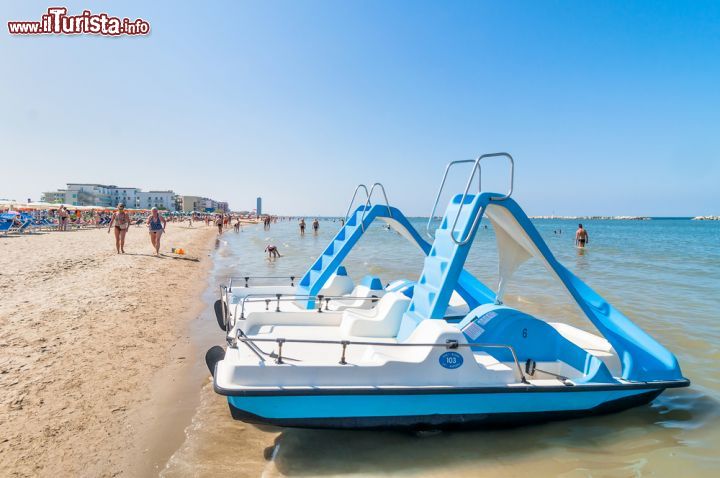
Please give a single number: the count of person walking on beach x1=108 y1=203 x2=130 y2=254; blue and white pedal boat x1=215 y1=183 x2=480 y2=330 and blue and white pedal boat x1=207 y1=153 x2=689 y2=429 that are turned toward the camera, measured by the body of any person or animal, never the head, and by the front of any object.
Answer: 1

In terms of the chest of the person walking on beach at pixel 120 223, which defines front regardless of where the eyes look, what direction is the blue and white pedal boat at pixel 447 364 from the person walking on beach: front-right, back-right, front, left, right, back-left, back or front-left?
front

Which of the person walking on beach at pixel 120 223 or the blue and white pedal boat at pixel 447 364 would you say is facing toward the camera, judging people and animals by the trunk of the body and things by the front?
the person walking on beach

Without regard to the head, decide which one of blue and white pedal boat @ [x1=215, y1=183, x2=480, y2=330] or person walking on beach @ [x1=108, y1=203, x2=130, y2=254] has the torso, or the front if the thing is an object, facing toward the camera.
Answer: the person walking on beach

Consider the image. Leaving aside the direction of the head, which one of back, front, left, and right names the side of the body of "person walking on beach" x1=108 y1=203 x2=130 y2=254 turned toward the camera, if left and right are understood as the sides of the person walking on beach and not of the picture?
front

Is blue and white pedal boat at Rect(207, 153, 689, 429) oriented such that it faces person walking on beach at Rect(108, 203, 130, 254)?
no

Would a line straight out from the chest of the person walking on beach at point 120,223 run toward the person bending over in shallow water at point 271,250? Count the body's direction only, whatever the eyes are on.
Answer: no

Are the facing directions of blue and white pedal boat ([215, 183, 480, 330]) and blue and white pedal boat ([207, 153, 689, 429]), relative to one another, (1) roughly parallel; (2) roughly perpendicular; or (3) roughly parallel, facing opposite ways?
roughly parallel

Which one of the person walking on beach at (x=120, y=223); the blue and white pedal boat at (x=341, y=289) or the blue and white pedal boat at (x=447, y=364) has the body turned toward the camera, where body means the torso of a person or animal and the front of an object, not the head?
the person walking on beach
